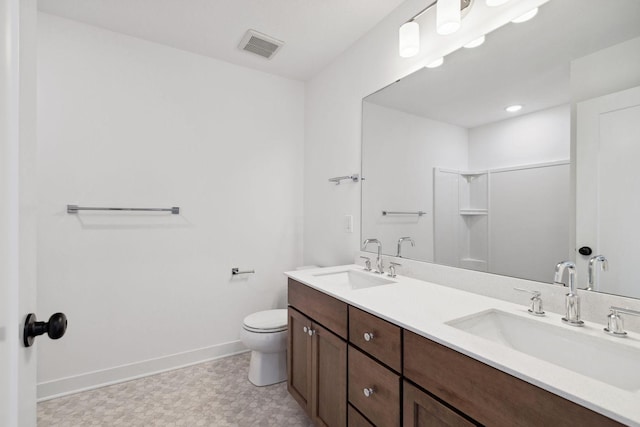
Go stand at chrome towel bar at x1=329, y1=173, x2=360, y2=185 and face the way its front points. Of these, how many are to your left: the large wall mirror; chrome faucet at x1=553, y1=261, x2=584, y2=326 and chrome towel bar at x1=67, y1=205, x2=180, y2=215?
2

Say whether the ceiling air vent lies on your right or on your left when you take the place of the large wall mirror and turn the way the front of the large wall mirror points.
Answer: on your right

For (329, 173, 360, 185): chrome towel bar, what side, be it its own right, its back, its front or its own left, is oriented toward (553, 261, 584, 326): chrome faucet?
left

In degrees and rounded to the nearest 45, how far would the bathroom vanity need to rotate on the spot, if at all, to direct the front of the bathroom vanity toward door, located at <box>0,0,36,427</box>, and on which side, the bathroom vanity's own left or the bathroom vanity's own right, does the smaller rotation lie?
0° — it already faces it

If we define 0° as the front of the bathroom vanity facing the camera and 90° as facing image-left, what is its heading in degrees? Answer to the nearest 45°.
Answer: approximately 45°

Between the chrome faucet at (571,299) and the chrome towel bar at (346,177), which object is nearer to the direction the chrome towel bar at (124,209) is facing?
the chrome faucet

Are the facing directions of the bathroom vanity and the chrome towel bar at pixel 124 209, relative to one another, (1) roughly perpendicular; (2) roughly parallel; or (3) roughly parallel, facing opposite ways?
roughly perpendicular

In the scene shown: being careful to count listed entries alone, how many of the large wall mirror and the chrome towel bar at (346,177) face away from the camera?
0

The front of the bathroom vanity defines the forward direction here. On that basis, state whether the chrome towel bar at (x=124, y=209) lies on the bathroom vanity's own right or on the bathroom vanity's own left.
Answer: on the bathroom vanity's own right

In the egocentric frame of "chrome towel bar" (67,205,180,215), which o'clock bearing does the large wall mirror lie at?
The large wall mirror is roughly at 11 o'clock from the chrome towel bar.

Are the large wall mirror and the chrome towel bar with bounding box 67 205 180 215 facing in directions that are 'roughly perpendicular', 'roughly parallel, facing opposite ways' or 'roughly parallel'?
roughly perpendicular

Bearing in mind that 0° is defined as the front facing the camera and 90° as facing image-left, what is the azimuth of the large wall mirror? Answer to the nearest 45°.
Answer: approximately 45°
